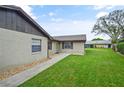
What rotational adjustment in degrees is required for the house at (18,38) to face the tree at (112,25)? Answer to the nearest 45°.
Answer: approximately 90° to its left

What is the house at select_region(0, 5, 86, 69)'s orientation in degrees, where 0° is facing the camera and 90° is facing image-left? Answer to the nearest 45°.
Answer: approximately 315°
